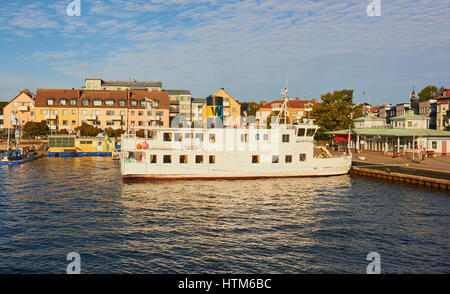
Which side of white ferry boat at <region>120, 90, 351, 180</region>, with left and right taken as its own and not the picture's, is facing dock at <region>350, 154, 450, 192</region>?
front

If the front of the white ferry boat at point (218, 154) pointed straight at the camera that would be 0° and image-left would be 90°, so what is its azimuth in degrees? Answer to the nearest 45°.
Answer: approximately 270°
